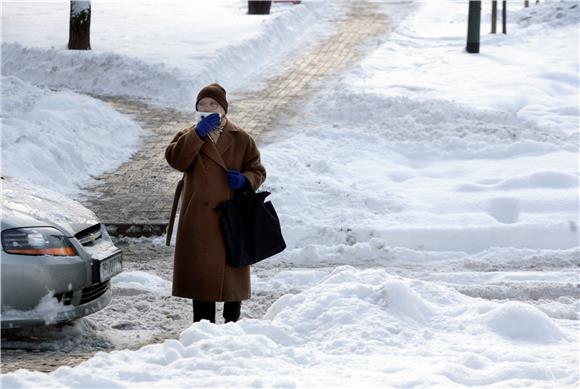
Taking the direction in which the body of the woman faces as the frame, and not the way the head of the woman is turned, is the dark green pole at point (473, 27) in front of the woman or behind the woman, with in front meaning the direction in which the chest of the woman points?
behind

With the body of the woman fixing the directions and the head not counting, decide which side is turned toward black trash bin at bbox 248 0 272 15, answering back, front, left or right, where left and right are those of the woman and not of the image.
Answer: back

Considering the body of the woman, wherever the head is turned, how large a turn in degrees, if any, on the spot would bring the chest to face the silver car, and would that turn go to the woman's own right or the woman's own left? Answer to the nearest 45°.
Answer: approximately 90° to the woman's own right

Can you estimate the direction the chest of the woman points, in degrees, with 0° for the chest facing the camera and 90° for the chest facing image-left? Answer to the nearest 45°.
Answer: approximately 0°

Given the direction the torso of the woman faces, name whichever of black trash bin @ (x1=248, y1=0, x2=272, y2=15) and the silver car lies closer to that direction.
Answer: the silver car

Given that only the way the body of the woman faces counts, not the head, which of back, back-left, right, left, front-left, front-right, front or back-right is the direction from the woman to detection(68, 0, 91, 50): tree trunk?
back
